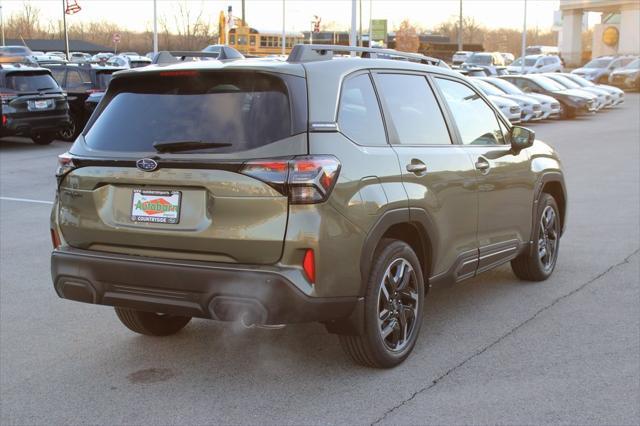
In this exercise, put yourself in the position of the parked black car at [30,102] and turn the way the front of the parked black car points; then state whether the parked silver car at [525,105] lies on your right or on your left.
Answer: on your right

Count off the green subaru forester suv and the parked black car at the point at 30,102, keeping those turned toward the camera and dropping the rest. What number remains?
0

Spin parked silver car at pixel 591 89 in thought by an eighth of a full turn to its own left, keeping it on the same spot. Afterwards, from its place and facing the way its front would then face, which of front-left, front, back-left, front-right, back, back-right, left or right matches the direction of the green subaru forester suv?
right

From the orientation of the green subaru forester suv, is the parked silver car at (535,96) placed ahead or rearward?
ahead

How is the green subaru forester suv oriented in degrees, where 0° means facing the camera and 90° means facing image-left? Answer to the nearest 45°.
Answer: approximately 225°

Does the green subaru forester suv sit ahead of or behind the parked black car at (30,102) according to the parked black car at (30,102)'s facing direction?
behind

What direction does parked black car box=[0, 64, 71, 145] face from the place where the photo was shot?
facing away from the viewer and to the left of the viewer
